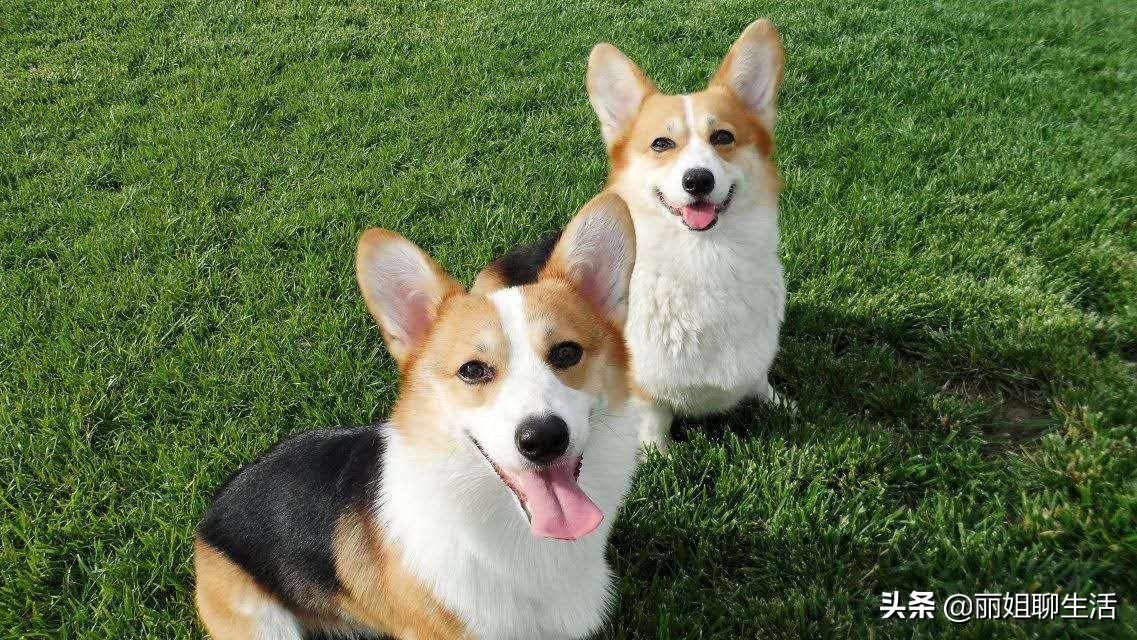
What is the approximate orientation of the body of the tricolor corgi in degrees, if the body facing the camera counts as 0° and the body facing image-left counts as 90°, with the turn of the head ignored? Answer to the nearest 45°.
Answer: approximately 315°

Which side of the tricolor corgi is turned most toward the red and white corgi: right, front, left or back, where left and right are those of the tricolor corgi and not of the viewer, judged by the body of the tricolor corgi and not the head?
left
